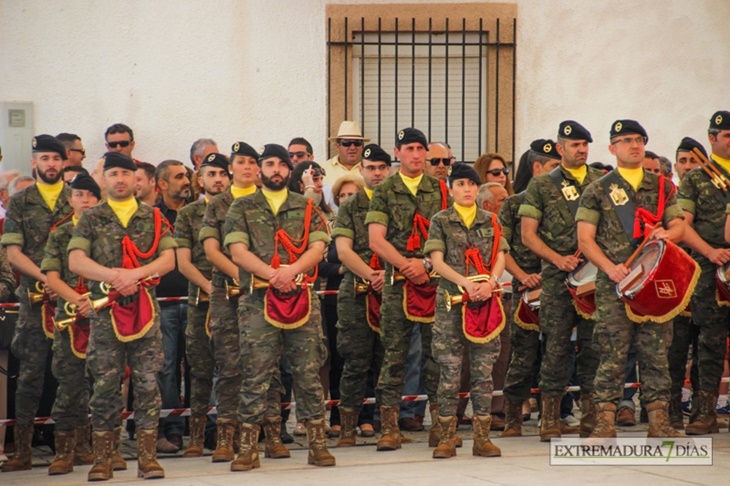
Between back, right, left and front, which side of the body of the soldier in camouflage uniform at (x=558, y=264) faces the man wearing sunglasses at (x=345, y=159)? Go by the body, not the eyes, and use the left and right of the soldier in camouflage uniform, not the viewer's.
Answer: back

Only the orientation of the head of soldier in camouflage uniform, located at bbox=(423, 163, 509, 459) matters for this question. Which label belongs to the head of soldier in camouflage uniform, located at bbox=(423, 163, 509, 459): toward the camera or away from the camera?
toward the camera

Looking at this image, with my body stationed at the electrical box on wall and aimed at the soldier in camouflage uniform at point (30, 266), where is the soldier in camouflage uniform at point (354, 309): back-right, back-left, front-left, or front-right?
front-left

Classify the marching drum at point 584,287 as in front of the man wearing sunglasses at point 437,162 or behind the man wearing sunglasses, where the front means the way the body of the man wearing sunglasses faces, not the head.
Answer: in front

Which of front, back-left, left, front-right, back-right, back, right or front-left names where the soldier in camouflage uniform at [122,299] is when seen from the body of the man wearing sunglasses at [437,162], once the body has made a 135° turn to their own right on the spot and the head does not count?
front-left

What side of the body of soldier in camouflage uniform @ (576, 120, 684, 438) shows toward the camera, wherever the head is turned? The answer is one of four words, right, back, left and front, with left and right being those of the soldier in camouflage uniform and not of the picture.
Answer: front

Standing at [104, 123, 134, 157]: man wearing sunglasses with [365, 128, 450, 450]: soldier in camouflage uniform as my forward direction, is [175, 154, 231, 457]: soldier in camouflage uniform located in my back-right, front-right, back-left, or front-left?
front-right

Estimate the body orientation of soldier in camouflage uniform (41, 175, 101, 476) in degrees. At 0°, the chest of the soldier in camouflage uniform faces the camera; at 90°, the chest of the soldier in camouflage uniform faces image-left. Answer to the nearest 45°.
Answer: approximately 315°

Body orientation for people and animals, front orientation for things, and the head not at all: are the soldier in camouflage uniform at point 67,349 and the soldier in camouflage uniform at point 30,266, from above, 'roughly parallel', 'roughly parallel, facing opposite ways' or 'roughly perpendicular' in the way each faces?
roughly parallel

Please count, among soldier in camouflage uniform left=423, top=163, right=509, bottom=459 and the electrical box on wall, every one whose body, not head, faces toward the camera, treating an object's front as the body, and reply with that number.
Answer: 2

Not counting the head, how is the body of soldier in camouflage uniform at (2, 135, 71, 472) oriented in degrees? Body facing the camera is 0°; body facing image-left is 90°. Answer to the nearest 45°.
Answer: approximately 315°

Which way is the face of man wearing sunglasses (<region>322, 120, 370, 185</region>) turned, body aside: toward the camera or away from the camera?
toward the camera

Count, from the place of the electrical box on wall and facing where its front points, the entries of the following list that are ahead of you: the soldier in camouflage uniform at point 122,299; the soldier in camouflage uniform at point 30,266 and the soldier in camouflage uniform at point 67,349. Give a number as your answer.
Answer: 3
